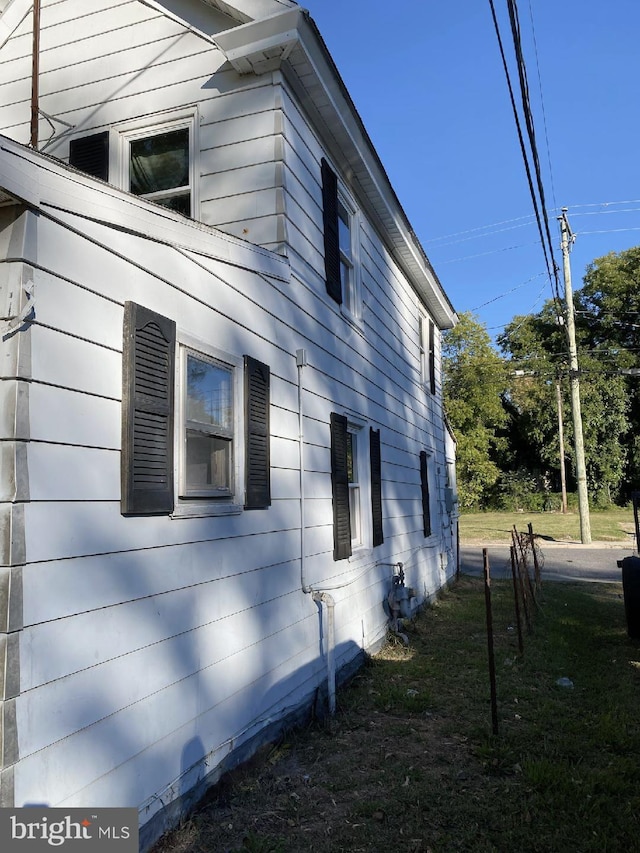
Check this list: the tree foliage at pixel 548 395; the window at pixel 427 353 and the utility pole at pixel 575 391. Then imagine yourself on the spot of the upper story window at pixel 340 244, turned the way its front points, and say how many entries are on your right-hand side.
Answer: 0

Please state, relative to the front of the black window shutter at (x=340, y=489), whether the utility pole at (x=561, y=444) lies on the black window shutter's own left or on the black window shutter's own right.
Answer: on the black window shutter's own left

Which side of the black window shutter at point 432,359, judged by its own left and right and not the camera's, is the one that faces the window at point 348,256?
right

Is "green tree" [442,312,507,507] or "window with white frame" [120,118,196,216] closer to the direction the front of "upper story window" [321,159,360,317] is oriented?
the green tree

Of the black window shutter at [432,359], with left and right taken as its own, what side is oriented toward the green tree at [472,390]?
left

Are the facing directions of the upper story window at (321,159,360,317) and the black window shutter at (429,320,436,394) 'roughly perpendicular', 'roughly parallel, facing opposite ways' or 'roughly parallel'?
roughly parallel

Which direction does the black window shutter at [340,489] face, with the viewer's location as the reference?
facing the viewer and to the right of the viewer

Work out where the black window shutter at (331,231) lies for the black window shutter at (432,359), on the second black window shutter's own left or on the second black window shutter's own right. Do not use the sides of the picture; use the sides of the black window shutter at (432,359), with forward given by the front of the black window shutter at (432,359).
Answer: on the second black window shutter's own right

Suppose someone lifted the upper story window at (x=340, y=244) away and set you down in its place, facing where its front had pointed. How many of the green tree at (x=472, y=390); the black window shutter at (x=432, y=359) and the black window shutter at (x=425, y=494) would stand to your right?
0

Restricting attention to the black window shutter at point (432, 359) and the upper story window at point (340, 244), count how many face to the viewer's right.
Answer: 2

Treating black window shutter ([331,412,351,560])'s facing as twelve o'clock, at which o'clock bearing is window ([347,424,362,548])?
The window is roughly at 8 o'clock from the black window shutter.

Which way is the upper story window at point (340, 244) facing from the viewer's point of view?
to the viewer's right

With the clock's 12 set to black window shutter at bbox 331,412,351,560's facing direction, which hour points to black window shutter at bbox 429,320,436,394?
black window shutter at bbox 429,320,436,394 is roughly at 8 o'clock from black window shutter at bbox 331,412,351,560.

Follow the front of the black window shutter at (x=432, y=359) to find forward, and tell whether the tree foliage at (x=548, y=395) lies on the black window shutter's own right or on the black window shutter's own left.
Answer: on the black window shutter's own left

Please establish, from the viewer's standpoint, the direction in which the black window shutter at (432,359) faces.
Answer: facing to the right of the viewer

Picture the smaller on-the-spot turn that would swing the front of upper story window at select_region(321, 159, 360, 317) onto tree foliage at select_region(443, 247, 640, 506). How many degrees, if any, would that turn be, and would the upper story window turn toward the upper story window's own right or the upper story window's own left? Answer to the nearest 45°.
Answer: approximately 90° to the upper story window's own left

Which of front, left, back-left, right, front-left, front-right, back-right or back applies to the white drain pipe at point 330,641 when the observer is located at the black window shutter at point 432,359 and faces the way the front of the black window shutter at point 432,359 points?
right
